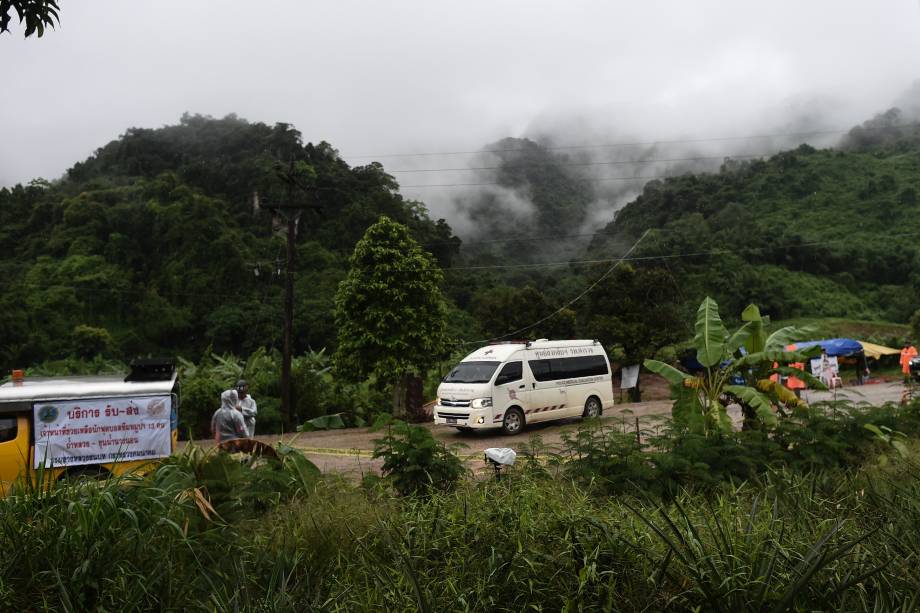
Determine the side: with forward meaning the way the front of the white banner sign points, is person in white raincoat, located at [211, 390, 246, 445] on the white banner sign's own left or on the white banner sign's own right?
on the white banner sign's own left

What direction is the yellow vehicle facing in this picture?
to the viewer's left

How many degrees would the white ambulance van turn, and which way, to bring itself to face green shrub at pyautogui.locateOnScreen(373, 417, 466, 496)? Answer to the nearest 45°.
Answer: approximately 45° to its left

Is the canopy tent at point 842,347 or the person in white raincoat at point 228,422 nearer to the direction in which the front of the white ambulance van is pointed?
the person in white raincoat

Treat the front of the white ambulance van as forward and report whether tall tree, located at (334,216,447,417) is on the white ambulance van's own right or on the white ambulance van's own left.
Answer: on the white ambulance van's own right

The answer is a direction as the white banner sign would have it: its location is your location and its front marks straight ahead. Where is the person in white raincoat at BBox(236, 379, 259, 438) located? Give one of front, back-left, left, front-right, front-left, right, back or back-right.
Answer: back-left

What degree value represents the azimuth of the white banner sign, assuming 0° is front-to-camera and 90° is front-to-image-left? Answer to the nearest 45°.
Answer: approximately 0°

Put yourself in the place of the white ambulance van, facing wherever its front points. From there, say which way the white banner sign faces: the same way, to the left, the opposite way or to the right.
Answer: to the left

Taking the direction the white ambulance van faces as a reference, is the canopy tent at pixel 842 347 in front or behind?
behind

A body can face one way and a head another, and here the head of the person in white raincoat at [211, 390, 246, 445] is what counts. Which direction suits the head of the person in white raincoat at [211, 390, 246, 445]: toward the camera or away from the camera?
away from the camera
